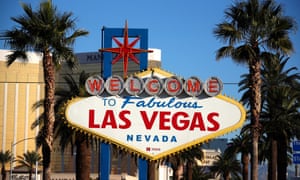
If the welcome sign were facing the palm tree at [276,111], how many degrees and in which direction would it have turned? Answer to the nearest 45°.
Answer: approximately 135° to its left

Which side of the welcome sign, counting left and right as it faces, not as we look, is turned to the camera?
front

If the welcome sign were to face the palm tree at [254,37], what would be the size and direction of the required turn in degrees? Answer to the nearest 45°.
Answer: approximately 135° to its left

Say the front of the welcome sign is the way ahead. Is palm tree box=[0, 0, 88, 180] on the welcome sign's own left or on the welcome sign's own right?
on the welcome sign's own right
